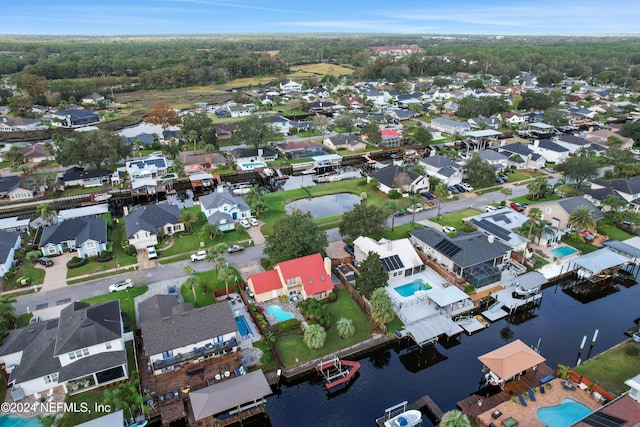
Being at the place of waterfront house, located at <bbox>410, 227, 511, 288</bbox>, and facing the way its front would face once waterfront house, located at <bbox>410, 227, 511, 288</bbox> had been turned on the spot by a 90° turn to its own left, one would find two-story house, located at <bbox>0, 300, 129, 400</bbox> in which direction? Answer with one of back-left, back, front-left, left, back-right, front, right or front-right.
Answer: front

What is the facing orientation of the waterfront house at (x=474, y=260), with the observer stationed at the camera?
facing away from the viewer and to the left of the viewer

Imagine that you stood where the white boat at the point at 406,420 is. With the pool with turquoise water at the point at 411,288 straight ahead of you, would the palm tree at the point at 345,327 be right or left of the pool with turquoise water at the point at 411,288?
left

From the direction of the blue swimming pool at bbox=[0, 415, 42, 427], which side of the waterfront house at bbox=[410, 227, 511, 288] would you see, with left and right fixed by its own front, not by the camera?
left

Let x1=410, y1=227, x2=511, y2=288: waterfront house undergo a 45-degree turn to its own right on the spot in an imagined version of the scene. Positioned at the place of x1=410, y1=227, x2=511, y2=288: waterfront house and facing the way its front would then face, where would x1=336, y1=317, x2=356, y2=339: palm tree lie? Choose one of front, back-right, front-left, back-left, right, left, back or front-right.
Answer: back-left

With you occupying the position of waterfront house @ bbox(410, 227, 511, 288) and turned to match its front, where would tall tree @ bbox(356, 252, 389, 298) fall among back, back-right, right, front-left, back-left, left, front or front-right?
left

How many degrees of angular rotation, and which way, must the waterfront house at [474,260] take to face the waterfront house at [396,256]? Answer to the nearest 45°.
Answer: approximately 45° to its left

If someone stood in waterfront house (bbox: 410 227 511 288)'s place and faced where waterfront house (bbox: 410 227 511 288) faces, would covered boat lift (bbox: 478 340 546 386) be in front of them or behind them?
behind

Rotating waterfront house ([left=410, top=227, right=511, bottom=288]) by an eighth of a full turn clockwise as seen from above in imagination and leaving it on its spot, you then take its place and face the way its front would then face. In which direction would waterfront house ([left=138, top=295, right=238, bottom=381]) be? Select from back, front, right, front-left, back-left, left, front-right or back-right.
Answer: back-left

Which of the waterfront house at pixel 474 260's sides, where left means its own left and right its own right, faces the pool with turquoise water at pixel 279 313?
left

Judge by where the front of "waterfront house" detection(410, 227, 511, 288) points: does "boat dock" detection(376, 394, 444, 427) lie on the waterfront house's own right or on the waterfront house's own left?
on the waterfront house's own left

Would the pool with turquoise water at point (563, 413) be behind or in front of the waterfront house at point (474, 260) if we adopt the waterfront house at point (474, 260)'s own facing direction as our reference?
behind

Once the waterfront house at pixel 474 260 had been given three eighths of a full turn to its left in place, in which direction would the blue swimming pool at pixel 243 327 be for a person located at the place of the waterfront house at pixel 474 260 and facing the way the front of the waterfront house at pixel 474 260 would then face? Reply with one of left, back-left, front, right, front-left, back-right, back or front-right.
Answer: front-right
